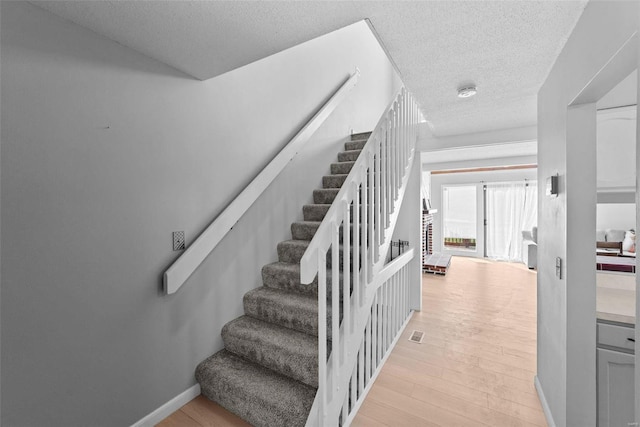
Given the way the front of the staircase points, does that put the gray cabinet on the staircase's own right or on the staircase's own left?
on the staircase's own left

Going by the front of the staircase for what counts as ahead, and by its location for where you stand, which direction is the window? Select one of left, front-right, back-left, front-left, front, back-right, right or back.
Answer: back

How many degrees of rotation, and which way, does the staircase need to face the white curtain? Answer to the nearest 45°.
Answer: approximately 180°

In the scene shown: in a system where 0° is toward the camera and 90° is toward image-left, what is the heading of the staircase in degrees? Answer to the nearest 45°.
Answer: approximately 45°
